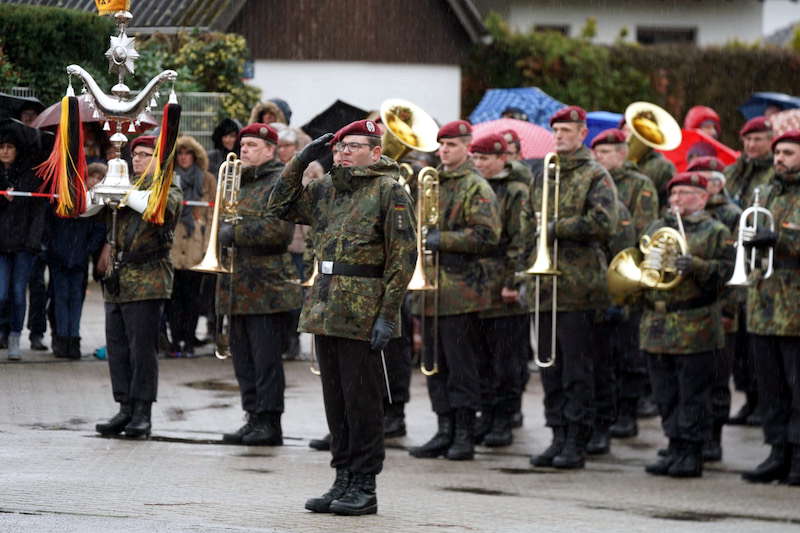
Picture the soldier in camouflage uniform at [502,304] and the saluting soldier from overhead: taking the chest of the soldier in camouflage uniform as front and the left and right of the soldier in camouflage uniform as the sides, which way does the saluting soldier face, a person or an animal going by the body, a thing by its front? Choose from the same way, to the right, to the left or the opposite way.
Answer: the same way

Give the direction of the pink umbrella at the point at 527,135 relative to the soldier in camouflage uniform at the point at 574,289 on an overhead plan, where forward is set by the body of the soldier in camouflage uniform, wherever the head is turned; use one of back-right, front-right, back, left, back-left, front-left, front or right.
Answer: back-right

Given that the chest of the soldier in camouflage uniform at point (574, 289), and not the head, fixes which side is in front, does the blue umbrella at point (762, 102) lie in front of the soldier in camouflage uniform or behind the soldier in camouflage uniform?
behind

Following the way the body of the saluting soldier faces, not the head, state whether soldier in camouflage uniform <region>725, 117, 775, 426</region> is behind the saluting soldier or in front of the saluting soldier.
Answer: behind

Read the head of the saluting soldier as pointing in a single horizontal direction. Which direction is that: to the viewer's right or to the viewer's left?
to the viewer's left

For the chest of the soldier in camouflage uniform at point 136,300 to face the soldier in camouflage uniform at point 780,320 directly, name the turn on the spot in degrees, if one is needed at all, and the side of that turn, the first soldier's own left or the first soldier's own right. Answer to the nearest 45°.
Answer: approximately 135° to the first soldier's own left

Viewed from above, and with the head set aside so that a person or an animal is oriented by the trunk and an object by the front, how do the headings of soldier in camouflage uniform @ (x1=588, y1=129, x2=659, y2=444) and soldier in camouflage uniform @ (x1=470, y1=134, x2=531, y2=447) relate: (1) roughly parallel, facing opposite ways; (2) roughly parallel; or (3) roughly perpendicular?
roughly parallel

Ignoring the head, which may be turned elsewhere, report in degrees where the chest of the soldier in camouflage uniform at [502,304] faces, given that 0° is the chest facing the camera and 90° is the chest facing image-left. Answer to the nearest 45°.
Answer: approximately 45°

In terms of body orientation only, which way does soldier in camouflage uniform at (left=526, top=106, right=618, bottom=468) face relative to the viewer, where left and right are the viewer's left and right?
facing the viewer and to the left of the viewer

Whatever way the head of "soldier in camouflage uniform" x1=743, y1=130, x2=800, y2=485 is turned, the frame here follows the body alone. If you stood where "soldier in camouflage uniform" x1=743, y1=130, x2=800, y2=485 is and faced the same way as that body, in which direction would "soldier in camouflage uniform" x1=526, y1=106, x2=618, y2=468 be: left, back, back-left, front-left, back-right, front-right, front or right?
front-right

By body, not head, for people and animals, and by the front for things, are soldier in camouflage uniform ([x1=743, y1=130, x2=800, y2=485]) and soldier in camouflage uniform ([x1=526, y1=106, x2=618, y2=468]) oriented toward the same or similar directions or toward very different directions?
same or similar directions
